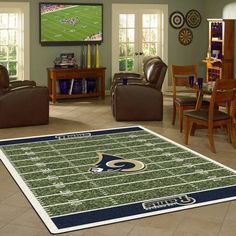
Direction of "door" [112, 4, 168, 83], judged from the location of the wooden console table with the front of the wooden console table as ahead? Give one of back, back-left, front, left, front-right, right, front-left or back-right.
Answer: back-left

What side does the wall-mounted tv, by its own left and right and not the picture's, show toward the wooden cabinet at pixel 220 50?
left

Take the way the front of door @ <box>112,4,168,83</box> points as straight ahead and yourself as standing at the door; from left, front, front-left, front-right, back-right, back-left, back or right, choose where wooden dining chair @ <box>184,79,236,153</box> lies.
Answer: front

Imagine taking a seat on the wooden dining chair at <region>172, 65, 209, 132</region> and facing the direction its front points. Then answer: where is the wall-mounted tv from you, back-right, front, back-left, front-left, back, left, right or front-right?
back

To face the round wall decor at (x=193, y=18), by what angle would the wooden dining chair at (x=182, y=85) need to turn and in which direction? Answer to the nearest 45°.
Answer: approximately 135° to its left

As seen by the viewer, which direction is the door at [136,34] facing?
toward the camera

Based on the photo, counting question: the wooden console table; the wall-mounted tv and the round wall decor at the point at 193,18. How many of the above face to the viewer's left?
0

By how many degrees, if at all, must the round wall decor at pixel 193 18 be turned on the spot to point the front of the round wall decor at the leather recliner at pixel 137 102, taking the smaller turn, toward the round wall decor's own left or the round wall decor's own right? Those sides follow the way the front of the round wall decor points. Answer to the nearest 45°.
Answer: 0° — it already faces it

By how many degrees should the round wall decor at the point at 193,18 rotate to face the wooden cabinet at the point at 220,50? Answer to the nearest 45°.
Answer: approximately 45° to its left

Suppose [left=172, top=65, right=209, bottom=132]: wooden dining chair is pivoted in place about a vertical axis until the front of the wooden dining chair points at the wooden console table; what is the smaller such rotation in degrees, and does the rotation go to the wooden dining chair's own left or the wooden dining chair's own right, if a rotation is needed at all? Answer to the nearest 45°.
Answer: approximately 180°

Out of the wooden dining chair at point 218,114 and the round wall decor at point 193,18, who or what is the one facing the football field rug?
the round wall decor

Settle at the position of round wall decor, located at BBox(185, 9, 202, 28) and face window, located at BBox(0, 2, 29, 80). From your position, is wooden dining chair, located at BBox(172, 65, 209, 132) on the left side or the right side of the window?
left

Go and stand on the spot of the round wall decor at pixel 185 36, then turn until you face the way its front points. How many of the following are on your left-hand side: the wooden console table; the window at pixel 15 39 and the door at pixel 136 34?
0

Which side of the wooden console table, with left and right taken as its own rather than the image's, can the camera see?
front

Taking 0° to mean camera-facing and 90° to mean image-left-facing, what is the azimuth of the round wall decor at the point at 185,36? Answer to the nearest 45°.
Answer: approximately 0°

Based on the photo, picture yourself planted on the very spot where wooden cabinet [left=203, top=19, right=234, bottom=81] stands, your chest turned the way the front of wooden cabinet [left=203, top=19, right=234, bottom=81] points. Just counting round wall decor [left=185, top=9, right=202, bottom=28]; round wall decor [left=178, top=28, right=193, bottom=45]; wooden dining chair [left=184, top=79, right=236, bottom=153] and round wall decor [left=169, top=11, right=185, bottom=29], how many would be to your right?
3

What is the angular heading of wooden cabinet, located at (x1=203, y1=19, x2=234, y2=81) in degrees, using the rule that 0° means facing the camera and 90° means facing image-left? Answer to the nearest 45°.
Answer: approximately 45°

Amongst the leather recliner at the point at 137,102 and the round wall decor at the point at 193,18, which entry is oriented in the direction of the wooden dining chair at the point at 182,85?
the round wall decor

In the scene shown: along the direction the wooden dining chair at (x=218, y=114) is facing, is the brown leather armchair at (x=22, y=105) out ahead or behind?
ahead

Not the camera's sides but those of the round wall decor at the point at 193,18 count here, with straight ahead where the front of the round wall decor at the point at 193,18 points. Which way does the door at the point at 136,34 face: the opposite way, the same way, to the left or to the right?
the same way
